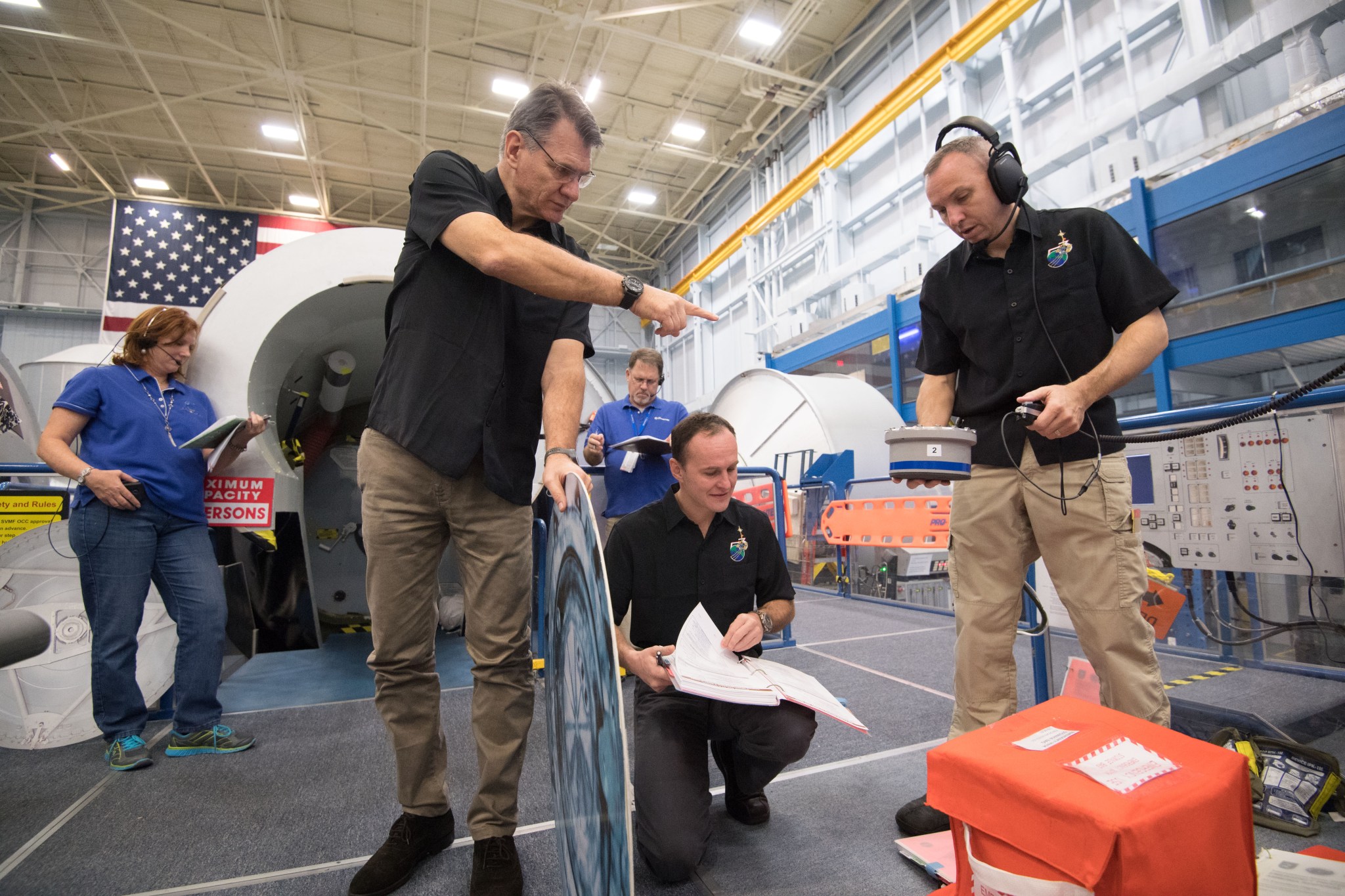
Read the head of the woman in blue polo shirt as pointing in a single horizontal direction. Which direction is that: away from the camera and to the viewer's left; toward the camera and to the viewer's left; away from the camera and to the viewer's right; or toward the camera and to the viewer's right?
toward the camera and to the viewer's right

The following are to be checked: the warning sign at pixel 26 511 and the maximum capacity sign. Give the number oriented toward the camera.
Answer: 2

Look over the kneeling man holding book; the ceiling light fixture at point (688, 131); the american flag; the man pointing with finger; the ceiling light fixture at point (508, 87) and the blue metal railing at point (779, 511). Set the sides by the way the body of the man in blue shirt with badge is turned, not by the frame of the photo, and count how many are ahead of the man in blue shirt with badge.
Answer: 2

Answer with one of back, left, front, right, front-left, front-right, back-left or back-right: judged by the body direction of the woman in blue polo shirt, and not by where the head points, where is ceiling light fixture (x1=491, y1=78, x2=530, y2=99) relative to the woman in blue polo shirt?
left

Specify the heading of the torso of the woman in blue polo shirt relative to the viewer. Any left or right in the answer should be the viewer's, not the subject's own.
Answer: facing the viewer and to the right of the viewer

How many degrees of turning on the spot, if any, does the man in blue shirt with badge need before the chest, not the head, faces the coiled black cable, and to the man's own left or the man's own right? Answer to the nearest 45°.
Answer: approximately 45° to the man's own left

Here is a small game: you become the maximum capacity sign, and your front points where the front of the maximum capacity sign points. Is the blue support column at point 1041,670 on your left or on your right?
on your left

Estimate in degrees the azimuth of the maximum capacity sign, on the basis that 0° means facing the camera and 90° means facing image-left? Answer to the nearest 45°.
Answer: approximately 0°

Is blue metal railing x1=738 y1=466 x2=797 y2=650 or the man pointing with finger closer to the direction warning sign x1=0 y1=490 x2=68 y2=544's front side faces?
the man pointing with finger
